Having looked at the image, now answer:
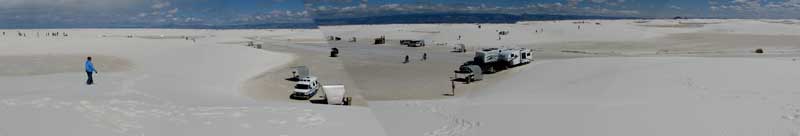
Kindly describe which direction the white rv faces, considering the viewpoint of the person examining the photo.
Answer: facing the viewer and to the left of the viewer

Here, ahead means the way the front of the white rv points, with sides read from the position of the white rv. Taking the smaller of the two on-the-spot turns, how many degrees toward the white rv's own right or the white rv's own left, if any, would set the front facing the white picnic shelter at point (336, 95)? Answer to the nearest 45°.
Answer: approximately 45° to the white rv's own left
